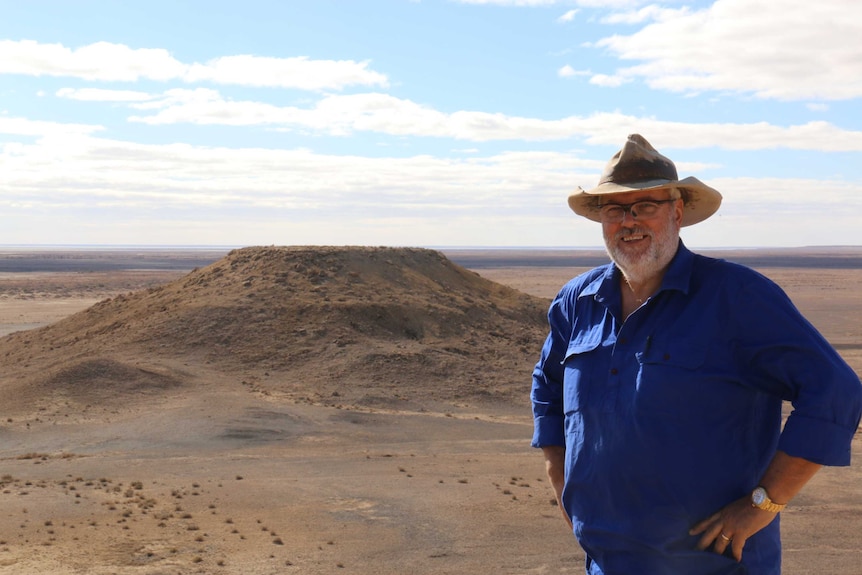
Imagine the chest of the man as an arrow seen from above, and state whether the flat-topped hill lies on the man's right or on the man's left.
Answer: on the man's right

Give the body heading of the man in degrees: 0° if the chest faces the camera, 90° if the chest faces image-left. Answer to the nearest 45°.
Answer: approximately 45°
